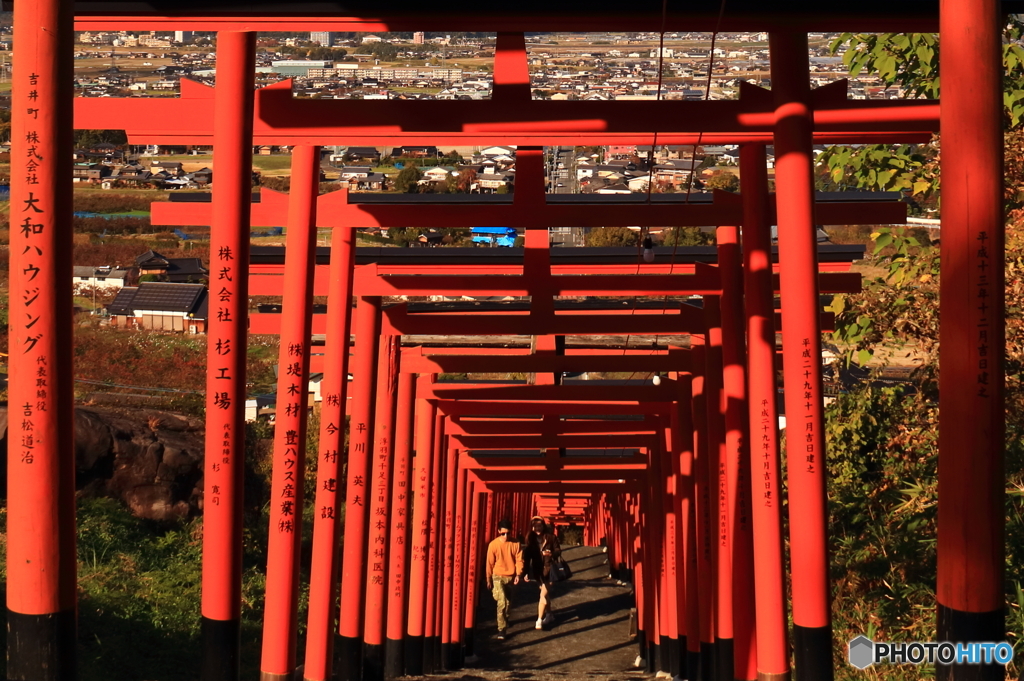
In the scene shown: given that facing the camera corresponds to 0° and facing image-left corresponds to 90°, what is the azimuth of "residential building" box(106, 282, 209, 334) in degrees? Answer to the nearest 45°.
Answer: approximately 0°

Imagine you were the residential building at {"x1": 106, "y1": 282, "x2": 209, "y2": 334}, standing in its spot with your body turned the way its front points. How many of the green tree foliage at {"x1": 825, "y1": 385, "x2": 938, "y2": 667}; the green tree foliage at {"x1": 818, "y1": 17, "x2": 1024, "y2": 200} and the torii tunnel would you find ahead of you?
3

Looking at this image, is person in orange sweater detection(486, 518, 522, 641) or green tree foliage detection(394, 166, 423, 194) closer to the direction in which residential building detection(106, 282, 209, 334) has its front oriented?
the person in orange sweater

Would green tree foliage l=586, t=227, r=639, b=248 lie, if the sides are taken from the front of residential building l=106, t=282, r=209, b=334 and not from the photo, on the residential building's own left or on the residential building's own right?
on the residential building's own left

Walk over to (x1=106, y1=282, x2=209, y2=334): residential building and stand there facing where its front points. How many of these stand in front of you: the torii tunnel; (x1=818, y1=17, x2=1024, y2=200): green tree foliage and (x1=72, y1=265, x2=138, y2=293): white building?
2

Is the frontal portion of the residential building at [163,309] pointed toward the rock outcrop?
yes
